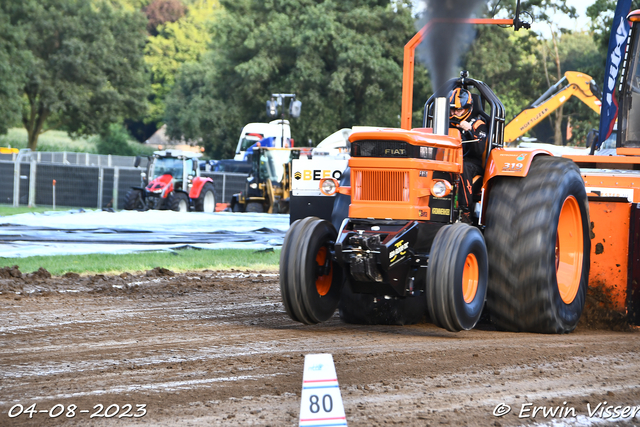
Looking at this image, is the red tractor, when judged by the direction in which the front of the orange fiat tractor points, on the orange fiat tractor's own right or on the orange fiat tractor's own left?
on the orange fiat tractor's own right

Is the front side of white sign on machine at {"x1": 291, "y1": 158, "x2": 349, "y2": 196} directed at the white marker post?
yes

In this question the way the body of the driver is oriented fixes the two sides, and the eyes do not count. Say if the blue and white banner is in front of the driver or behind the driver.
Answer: behind

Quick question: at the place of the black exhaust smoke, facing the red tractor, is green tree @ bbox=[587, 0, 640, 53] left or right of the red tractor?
right

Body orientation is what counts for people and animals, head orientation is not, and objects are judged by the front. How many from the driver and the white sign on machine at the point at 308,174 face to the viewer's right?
0

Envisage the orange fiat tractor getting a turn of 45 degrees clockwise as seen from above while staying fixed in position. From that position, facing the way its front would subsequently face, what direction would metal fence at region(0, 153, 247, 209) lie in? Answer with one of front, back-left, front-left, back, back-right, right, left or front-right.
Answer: front-right

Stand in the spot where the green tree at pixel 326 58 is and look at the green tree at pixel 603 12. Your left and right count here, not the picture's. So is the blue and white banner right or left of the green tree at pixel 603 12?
right

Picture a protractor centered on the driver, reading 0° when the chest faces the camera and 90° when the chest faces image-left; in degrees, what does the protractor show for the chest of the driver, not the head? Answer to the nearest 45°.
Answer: approximately 45°

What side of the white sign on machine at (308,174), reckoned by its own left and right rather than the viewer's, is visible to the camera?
front

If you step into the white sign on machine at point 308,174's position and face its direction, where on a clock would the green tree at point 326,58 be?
The green tree is roughly at 6 o'clock from the white sign on machine.

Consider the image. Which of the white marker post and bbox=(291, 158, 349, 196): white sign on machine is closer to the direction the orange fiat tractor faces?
the white marker post

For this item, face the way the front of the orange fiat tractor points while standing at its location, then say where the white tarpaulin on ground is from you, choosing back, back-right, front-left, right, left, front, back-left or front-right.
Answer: right
